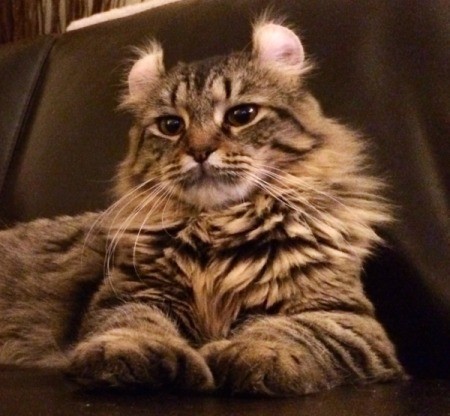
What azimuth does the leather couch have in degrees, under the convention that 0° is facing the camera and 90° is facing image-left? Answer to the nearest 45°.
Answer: approximately 0°
